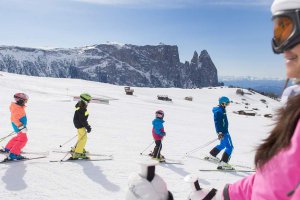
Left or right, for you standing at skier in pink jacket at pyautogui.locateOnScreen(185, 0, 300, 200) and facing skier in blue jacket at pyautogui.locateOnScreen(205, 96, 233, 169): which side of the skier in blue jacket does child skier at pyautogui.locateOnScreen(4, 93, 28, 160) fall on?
left

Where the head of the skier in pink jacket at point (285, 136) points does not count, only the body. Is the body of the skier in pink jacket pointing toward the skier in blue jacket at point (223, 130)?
no

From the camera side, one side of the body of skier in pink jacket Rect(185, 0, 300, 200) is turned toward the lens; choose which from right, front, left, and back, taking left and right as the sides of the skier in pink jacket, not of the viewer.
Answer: left

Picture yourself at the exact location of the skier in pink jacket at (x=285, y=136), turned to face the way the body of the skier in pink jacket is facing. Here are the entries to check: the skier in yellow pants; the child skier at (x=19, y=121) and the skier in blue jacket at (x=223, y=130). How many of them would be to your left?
0

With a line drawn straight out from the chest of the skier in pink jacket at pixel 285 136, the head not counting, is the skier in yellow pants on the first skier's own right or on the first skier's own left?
on the first skier's own right
